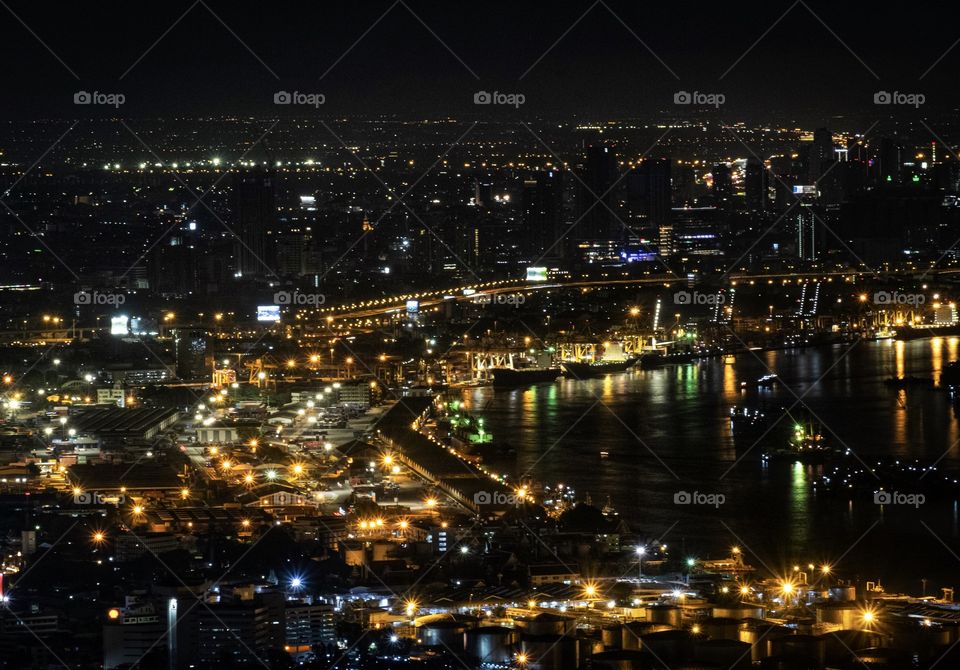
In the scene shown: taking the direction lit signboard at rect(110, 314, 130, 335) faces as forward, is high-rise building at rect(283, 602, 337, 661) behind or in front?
in front

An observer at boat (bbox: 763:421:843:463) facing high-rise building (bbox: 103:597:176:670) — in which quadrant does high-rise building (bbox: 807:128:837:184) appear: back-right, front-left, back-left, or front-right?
back-right

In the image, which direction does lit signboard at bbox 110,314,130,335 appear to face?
toward the camera

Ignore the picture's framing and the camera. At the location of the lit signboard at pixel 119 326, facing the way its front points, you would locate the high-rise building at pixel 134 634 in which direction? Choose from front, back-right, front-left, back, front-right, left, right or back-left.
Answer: front

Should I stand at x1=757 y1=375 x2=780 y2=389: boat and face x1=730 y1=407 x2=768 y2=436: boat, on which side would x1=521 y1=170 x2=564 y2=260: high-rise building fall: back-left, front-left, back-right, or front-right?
back-right

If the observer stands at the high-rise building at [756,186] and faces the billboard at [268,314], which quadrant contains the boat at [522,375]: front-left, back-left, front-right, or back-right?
front-left

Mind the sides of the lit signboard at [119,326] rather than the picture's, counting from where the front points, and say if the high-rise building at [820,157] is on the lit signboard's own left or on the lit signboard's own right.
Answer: on the lit signboard's own left

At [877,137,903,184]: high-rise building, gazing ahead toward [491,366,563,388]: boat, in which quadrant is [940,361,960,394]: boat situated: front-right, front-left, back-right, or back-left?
front-left
